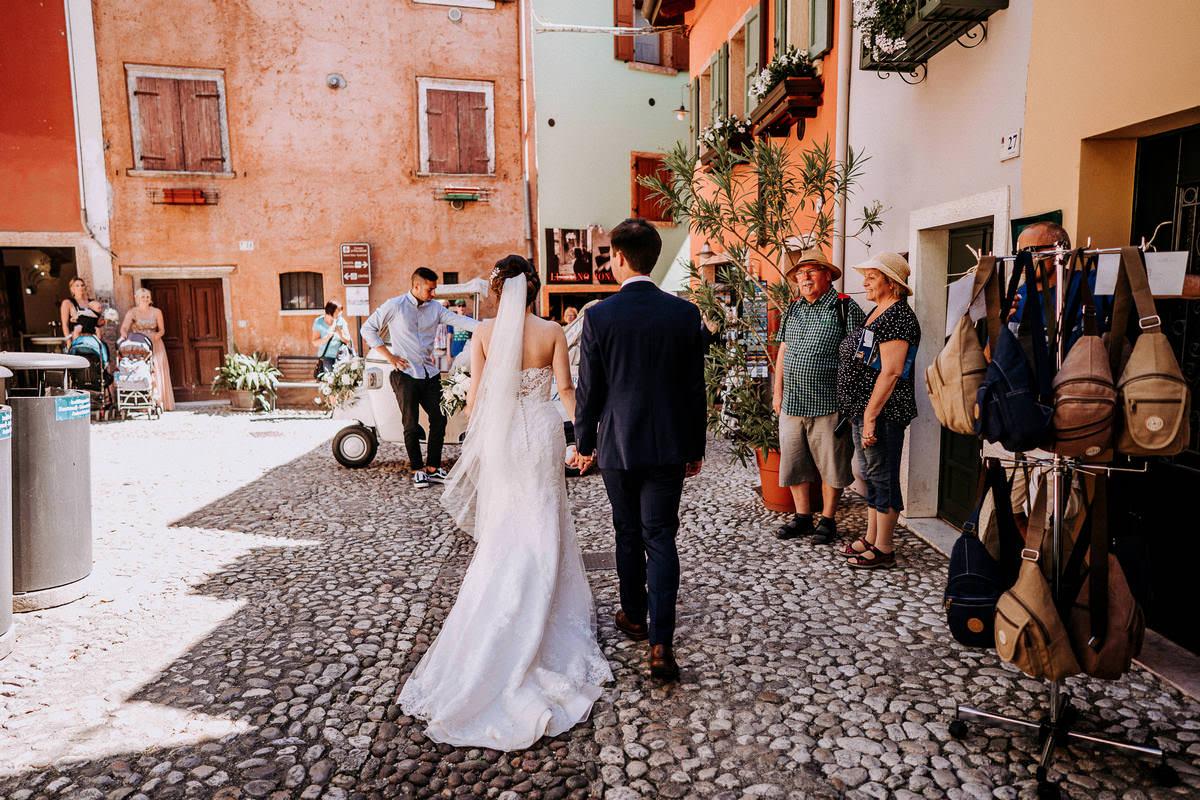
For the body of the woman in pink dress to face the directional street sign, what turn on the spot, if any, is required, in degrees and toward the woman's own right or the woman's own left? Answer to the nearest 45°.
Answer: approximately 90° to the woman's own left

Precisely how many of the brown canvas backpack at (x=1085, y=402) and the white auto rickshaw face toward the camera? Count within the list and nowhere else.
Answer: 1

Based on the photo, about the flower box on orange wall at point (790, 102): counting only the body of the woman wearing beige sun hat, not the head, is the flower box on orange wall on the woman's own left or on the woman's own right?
on the woman's own right

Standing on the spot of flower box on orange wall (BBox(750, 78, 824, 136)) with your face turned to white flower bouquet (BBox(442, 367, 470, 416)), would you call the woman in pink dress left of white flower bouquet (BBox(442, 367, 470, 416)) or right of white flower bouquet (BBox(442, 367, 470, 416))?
right

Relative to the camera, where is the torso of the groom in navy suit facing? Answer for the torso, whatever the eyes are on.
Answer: away from the camera

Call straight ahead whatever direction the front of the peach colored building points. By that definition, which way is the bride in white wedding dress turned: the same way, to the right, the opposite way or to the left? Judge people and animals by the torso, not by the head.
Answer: the opposite way

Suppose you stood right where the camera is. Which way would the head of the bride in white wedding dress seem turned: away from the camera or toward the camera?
away from the camera

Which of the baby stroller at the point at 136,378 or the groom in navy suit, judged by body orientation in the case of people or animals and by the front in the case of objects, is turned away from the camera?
the groom in navy suit
